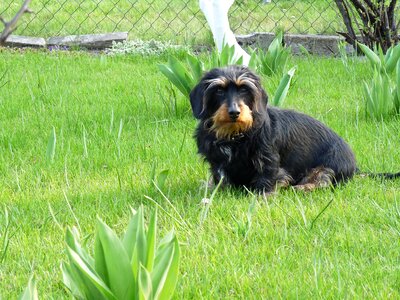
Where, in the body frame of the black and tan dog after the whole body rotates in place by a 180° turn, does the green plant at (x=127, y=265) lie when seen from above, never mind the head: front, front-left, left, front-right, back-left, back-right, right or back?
back-right

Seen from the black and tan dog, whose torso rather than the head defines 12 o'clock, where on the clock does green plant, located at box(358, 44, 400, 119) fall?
The green plant is roughly at 6 o'clock from the black and tan dog.

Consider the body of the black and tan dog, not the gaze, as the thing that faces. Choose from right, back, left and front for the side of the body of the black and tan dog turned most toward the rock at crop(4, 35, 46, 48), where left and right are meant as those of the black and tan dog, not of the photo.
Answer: right

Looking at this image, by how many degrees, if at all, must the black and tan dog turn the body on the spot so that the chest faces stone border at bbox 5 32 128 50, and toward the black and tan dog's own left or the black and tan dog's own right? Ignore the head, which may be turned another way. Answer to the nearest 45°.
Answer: approximately 90° to the black and tan dog's own right

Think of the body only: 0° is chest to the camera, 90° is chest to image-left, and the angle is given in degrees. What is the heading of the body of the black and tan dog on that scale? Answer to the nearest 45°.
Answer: approximately 45°

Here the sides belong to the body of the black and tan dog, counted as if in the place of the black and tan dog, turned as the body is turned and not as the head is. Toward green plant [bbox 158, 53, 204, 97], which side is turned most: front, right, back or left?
right

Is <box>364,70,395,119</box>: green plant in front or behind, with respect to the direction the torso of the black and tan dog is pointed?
behind

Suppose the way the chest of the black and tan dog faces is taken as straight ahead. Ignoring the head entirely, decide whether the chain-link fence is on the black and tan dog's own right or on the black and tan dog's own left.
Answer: on the black and tan dog's own right
